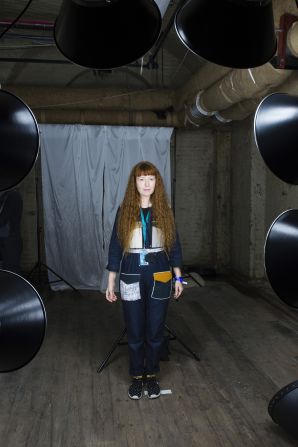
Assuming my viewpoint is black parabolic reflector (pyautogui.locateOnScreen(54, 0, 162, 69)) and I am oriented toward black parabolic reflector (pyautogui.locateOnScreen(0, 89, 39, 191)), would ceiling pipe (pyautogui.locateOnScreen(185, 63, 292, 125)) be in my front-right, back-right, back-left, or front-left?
back-right

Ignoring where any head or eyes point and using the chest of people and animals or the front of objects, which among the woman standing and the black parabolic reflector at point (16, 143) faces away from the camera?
the black parabolic reflector

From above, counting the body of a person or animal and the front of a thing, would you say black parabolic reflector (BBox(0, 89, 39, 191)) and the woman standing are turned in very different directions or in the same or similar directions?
very different directions

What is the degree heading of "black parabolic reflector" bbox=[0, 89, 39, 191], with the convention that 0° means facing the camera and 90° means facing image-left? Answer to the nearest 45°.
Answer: approximately 180°

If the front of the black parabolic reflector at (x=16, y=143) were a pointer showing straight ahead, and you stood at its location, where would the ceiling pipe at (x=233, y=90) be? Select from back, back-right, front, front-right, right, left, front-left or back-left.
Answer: front-right

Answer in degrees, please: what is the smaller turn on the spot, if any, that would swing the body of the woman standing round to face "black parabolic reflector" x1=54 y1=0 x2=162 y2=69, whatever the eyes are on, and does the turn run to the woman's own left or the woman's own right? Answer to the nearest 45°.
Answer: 0° — they already face it

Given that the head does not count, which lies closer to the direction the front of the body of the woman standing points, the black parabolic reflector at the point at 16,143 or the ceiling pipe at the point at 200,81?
the black parabolic reflector

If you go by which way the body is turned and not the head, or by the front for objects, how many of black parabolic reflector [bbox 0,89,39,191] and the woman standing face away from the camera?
1

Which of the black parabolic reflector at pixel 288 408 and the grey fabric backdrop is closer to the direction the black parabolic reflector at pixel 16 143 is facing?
the grey fabric backdrop

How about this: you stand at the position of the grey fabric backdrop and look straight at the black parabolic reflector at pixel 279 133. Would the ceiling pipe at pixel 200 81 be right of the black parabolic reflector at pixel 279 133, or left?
left

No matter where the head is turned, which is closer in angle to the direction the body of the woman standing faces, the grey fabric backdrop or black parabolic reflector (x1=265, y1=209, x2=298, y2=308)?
the black parabolic reflector
